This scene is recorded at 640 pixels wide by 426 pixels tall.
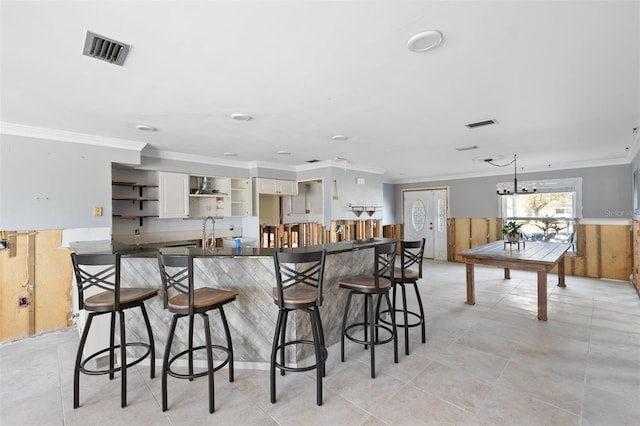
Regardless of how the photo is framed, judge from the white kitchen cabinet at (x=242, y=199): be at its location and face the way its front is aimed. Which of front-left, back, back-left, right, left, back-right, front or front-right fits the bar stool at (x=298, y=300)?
front

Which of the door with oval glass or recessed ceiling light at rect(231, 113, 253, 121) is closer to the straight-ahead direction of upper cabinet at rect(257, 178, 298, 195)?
the recessed ceiling light

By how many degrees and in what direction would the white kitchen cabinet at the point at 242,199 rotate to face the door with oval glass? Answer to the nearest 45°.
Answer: approximately 90° to its left

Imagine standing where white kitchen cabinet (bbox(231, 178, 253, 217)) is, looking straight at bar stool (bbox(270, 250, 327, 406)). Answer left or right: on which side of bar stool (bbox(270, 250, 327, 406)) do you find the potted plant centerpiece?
left

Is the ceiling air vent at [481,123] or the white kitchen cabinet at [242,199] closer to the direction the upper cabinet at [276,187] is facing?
the ceiling air vent

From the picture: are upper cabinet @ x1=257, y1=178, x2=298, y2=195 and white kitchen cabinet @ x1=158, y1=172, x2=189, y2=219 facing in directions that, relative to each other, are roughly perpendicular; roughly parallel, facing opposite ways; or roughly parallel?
roughly parallel

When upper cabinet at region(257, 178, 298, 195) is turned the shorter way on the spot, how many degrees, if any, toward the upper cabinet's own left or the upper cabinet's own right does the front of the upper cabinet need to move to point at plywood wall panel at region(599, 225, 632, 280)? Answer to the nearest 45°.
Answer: approximately 90° to the upper cabinet's own left

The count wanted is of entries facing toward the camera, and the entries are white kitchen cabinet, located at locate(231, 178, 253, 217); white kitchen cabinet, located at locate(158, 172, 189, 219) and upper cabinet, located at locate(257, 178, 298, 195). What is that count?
3

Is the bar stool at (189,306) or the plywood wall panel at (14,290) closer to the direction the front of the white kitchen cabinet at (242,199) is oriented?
the bar stool

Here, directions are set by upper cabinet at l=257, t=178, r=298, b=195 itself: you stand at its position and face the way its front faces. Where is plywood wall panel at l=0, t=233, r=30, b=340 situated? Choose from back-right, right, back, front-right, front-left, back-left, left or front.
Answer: front-right

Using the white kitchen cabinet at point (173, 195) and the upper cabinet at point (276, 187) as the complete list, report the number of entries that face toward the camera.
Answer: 2

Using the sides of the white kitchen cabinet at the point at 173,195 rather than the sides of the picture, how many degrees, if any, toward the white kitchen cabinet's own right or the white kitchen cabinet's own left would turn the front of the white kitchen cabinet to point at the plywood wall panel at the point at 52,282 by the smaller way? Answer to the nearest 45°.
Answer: approximately 45° to the white kitchen cabinet's own right

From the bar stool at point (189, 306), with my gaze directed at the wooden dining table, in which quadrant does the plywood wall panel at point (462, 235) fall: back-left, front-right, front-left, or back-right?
front-left

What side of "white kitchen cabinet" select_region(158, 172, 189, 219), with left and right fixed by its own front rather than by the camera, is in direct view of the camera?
front

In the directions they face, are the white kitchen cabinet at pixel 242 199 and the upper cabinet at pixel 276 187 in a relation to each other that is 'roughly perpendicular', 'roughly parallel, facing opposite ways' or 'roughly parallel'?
roughly parallel

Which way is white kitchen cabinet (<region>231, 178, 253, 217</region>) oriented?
toward the camera

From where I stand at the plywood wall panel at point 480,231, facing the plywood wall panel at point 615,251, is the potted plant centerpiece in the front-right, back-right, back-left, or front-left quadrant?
front-right

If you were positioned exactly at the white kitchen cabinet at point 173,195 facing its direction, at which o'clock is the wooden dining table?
The wooden dining table is roughly at 10 o'clock from the white kitchen cabinet.
